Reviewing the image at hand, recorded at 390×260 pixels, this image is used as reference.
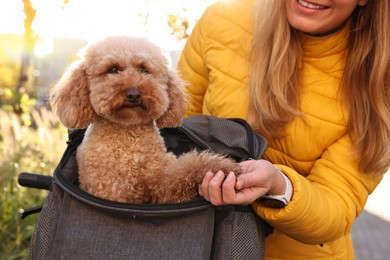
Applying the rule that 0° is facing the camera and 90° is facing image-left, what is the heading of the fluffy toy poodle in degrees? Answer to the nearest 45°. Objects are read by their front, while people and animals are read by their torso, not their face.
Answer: approximately 0°
